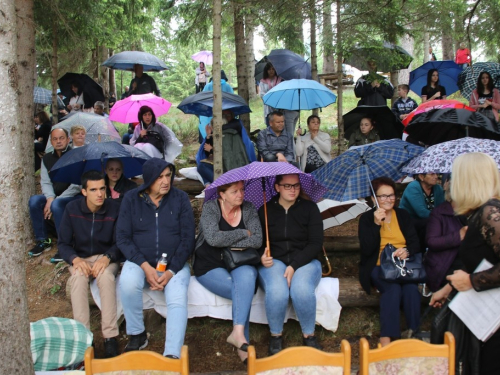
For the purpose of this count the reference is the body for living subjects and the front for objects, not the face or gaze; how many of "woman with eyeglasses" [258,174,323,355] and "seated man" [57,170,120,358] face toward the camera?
2

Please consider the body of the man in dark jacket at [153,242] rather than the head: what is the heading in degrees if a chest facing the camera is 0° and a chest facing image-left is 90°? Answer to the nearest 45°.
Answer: approximately 0°

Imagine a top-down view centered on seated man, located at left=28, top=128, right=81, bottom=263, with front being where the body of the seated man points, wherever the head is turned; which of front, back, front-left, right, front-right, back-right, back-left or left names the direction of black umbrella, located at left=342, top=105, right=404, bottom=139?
back-left

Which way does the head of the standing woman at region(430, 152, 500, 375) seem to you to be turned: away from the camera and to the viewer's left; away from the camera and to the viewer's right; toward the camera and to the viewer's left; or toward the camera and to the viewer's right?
away from the camera and to the viewer's left

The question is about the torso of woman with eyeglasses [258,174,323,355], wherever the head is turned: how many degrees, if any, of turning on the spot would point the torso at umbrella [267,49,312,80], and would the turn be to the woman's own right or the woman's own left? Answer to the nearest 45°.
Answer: approximately 180°

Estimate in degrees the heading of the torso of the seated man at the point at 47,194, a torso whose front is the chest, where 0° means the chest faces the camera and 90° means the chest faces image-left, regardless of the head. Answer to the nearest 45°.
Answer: approximately 45°

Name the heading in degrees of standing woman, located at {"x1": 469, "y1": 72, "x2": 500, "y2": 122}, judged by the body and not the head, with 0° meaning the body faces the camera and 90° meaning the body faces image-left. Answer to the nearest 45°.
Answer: approximately 0°
